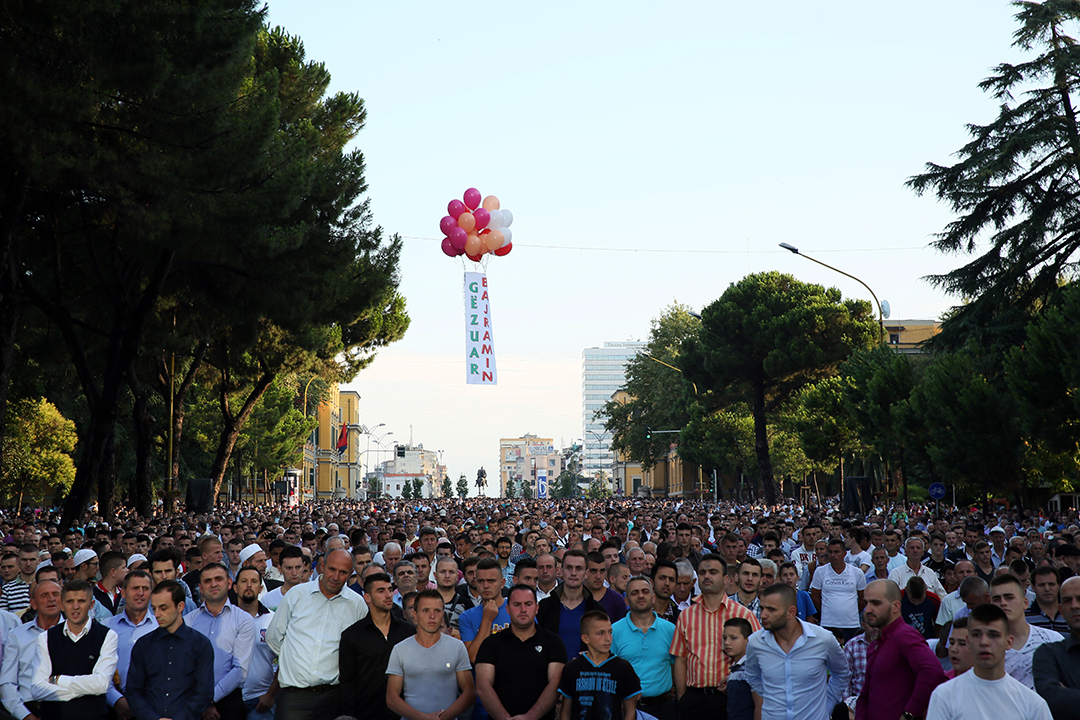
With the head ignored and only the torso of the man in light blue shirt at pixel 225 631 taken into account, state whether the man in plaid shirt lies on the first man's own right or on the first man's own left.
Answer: on the first man's own left

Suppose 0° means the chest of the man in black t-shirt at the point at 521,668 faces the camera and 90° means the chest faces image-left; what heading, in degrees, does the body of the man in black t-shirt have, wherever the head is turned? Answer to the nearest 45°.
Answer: approximately 0°

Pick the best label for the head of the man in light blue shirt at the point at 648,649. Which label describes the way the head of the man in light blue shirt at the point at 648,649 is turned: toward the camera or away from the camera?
toward the camera

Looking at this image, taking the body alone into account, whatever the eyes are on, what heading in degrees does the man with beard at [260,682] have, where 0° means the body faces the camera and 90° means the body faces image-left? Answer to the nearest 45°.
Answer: approximately 0°

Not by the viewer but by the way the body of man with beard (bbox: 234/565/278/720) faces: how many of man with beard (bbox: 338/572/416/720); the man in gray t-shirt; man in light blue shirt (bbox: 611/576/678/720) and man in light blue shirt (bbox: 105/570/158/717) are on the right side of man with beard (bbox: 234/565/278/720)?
1

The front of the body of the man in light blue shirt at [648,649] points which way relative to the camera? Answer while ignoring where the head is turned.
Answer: toward the camera

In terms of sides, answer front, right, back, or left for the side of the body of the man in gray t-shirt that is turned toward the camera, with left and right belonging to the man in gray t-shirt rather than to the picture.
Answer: front

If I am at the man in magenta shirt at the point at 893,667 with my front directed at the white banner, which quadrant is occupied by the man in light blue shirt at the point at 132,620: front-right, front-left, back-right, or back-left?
front-left

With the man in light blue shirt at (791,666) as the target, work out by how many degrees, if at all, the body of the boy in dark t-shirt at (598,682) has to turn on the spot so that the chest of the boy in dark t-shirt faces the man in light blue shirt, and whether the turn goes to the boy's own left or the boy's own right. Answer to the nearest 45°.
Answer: approximately 90° to the boy's own left

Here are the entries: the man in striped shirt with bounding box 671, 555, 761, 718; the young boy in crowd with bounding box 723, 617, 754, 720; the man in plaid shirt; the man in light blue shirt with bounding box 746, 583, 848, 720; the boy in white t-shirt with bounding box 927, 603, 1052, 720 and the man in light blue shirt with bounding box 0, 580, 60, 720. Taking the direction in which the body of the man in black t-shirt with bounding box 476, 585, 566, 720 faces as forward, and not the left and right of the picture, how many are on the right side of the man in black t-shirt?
1

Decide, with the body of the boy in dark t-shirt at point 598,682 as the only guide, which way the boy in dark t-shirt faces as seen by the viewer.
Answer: toward the camera

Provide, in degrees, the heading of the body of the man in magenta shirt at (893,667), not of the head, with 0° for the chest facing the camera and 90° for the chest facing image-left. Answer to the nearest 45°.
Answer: approximately 45°

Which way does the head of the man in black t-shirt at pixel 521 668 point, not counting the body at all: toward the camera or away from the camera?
toward the camera

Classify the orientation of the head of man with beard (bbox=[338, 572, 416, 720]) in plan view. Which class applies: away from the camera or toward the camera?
toward the camera

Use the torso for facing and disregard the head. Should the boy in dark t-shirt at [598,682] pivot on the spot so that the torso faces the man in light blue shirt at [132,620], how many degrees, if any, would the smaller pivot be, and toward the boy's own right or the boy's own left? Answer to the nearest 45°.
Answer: approximately 90° to the boy's own right

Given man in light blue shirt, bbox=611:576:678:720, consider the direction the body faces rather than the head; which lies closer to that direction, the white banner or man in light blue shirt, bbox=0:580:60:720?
the man in light blue shirt

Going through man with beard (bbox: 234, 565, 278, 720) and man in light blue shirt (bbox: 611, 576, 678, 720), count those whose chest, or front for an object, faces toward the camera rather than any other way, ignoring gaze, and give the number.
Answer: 2
